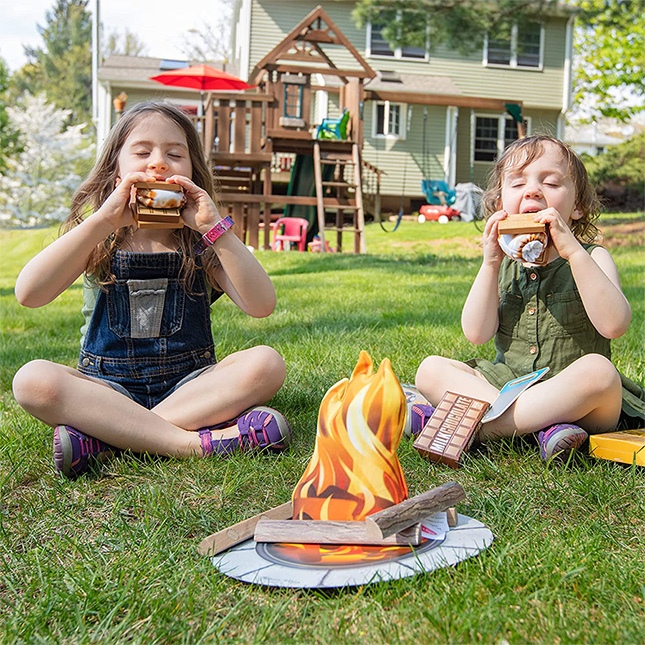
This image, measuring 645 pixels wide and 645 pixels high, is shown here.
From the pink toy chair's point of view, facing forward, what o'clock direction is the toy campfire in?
The toy campfire is roughly at 12 o'clock from the pink toy chair.

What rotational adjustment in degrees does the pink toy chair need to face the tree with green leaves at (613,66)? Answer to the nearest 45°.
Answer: approximately 135° to its left

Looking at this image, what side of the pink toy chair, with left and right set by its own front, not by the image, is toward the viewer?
front

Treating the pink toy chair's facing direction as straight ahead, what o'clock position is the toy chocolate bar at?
The toy chocolate bar is roughly at 12 o'clock from the pink toy chair.

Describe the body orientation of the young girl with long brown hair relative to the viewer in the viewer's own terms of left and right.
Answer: facing the viewer

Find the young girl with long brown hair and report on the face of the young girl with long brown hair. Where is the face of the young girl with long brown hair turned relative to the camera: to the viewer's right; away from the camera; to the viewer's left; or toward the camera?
toward the camera

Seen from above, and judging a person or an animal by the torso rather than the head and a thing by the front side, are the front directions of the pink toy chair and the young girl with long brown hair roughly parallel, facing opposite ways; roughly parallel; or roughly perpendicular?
roughly parallel

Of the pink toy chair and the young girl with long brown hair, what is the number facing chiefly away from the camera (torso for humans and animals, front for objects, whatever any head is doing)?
0
